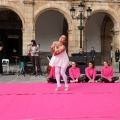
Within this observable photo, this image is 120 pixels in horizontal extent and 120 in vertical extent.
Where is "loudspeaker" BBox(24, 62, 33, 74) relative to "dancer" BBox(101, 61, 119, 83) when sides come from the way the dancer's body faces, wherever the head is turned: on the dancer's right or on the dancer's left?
on the dancer's right

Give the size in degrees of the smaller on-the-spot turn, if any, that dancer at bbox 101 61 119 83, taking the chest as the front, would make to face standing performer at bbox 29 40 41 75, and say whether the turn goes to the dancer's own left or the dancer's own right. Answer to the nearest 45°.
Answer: approximately 135° to the dancer's own right

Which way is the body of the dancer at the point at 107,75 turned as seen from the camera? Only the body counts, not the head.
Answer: toward the camera
